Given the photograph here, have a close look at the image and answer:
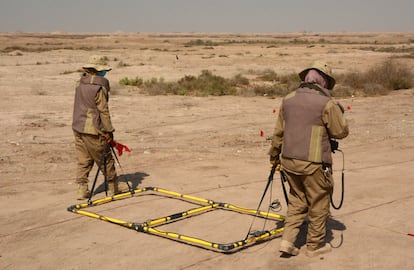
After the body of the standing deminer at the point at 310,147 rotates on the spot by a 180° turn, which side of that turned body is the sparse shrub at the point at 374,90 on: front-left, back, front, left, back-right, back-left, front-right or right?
back-right

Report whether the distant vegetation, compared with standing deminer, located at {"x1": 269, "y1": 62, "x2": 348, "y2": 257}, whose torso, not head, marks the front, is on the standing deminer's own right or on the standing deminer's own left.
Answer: on the standing deminer's own left

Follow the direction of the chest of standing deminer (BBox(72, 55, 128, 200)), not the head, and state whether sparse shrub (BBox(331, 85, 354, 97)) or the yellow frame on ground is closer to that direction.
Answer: the sparse shrub

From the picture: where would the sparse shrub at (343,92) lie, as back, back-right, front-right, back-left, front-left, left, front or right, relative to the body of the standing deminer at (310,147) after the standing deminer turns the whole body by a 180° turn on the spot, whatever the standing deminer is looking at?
back-right

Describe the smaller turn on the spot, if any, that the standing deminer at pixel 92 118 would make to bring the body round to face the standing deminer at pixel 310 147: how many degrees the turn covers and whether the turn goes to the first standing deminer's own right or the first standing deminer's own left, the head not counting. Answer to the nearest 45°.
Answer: approximately 90° to the first standing deminer's own right

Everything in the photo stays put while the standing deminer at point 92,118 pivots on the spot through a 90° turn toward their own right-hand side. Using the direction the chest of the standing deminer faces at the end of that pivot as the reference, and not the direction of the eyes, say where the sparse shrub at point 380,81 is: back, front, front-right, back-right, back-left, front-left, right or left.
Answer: left

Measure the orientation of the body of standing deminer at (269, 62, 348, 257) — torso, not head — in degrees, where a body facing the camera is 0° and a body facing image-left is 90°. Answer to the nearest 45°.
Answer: approximately 225°

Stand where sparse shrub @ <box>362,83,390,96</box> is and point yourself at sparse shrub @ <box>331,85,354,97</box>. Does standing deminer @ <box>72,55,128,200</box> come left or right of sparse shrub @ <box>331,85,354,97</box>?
left

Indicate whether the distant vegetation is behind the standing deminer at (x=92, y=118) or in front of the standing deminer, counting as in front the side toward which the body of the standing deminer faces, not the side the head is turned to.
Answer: in front

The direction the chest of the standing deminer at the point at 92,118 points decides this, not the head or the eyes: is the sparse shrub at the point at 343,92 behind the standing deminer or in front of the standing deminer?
in front

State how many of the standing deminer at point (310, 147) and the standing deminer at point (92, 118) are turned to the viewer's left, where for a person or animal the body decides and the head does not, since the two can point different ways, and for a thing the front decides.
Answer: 0

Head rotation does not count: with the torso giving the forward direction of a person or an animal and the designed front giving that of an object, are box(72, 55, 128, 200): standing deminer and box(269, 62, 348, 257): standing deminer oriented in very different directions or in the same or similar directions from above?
same or similar directions

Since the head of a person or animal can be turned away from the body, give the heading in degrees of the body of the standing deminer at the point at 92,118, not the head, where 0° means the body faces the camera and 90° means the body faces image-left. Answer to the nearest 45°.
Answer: approximately 225°
